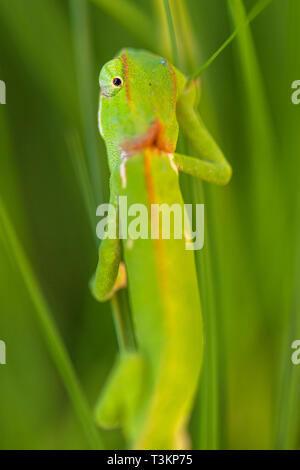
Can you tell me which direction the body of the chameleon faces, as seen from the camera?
away from the camera
